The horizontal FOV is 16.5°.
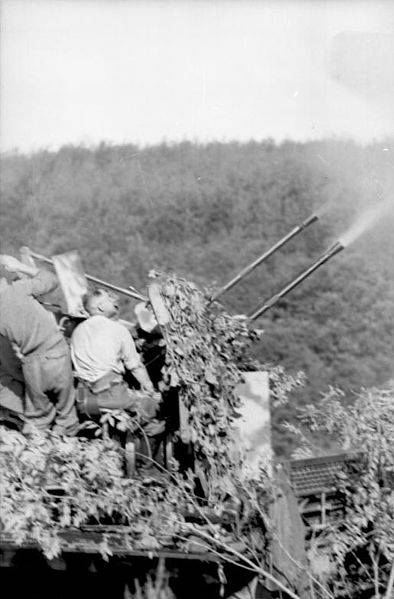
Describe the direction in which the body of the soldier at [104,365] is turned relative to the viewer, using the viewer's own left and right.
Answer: facing away from the viewer and to the right of the viewer

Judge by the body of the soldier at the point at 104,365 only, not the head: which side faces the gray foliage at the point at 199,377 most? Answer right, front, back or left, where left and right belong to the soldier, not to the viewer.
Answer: right

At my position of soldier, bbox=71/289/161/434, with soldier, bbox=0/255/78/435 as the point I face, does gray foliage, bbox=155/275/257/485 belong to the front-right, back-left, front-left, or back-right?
back-left
